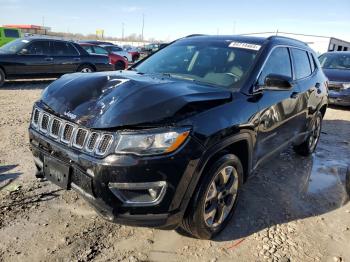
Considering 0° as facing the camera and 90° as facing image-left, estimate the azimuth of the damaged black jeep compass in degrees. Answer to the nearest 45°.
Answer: approximately 45°

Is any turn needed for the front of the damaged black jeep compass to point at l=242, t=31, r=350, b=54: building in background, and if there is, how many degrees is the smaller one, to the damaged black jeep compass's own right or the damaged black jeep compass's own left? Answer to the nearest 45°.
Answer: approximately 135° to the damaged black jeep compass's own right

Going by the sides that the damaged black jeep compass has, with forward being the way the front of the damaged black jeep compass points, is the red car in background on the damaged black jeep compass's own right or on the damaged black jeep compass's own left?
on the damaged black jeep compass's own right

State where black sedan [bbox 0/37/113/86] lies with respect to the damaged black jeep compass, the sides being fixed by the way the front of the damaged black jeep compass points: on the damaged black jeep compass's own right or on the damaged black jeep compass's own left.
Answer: on the damaged black jeep compass's own right

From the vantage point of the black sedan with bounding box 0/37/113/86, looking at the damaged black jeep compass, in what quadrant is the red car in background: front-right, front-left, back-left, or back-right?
back-left
